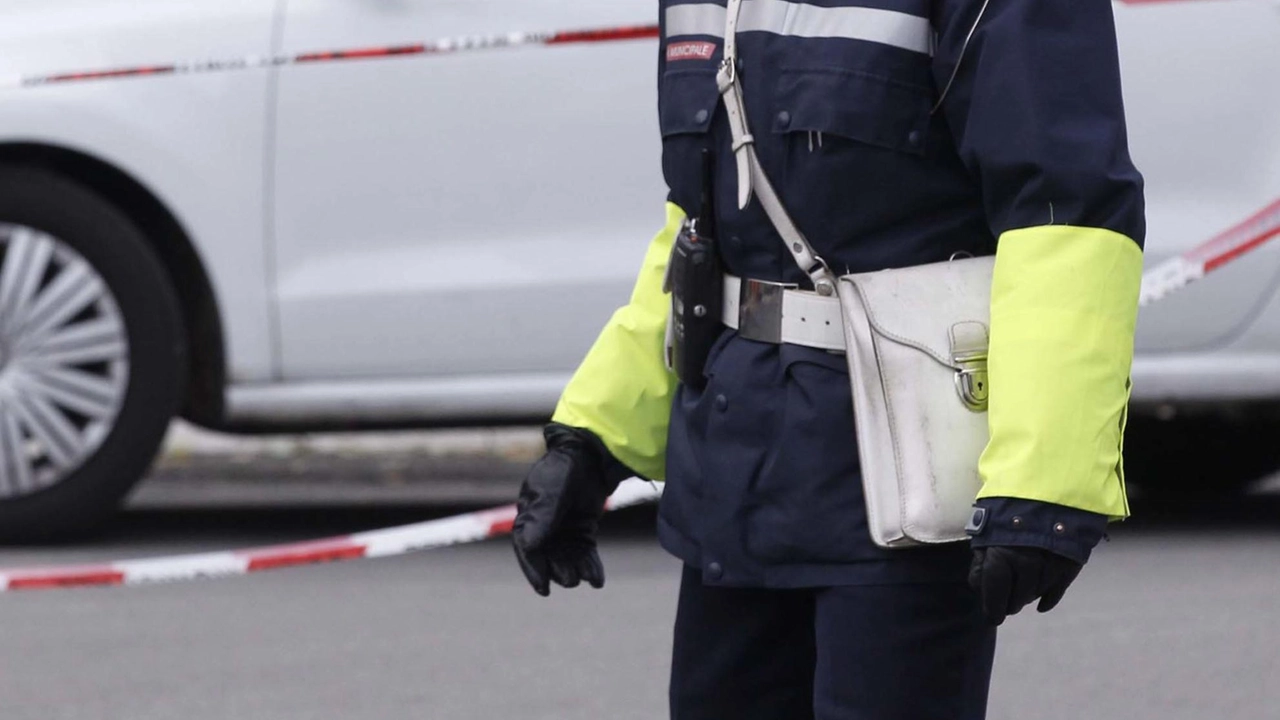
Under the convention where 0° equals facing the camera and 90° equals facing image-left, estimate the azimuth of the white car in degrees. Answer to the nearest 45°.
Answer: approximately 90°

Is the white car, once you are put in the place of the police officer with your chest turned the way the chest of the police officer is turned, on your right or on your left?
on your right

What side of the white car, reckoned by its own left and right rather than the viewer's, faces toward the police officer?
left

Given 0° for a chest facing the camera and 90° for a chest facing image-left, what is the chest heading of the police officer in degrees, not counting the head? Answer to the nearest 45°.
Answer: approximately 45°

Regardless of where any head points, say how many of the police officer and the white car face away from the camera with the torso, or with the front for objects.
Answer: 0
